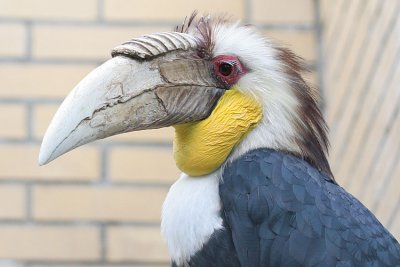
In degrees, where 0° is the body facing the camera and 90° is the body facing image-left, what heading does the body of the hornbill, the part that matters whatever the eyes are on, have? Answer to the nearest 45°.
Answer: approximately 90°
